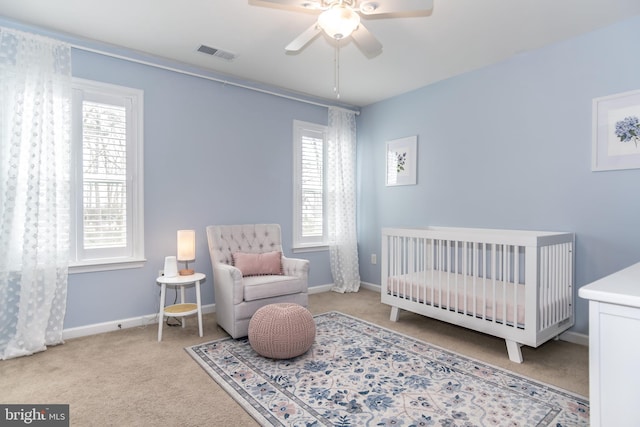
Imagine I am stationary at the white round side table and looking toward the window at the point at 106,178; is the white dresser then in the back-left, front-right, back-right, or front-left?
back-left

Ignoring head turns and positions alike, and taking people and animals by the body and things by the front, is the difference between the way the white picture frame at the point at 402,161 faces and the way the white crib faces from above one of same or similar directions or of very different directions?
same or similar directions

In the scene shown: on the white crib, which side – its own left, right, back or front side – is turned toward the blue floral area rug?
front

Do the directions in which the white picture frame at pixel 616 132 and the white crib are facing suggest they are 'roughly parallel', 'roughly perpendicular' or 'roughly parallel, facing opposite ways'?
roughly parallel

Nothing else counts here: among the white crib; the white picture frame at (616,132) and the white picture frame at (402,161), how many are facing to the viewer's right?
0

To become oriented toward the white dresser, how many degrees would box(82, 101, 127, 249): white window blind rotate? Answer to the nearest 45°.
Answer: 0° — it already faces it

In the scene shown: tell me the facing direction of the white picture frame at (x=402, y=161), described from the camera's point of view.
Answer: facing the viewer and to the left of the viewer

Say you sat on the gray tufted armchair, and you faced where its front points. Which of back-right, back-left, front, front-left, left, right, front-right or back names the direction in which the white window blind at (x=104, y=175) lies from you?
back-right

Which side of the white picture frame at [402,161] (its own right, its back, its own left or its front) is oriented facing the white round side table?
front

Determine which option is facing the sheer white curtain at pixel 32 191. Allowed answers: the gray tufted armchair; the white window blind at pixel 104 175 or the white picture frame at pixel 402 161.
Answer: the white picture frame

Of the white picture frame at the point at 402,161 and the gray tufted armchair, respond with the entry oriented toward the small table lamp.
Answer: the white picture frame

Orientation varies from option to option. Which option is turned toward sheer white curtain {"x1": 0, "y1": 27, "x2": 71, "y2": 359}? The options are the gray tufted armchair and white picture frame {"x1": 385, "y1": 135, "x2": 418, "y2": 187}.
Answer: the white picture frame

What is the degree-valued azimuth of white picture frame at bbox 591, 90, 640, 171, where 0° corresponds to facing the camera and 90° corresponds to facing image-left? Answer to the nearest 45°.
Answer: approximately 45°

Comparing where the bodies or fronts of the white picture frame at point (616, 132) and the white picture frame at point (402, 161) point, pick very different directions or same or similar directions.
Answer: same or similar directions
